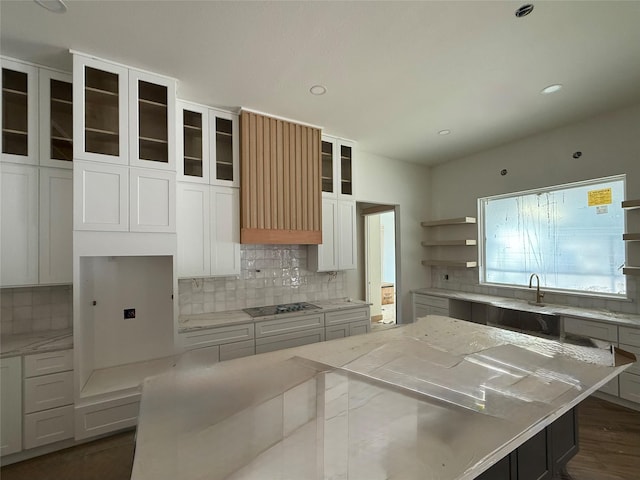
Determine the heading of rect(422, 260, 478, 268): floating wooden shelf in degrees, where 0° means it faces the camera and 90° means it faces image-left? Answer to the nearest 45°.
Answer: approximately 45°

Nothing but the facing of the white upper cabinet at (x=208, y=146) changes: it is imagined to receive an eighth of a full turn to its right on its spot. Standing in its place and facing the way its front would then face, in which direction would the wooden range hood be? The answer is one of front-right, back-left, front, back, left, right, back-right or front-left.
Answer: left

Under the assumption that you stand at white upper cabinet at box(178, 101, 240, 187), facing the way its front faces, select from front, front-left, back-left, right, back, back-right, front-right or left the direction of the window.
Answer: front-left

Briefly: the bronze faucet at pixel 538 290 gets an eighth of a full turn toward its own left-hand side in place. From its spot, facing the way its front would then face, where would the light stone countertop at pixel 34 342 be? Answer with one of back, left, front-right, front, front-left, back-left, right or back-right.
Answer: front-right

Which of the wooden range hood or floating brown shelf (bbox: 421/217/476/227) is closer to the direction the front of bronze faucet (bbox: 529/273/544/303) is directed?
the wooden range hood

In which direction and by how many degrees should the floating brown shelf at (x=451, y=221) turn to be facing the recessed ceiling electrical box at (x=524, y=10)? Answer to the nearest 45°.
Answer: approximately 45° to its left

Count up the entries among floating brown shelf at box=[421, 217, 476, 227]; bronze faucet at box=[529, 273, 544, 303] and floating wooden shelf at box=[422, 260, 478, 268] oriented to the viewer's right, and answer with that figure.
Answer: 0

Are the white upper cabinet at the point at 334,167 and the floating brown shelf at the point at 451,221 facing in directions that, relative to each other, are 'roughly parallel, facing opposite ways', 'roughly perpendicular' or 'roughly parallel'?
roughly perpendicular

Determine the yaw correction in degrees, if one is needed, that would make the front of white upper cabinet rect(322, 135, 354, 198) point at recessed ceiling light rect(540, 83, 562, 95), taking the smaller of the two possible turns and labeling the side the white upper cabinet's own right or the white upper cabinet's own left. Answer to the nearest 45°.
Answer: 0° — it already faces it

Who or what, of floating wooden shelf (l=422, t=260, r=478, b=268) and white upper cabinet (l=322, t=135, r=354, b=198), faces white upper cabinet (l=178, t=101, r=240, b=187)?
the floating wooden shelf

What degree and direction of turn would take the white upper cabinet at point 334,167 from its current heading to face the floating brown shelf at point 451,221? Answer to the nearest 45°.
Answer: approximately 90° to its left

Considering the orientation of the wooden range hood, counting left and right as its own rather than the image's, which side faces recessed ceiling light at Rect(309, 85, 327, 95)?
front

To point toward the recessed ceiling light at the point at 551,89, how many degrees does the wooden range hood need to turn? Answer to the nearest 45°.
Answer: approximately 45° to its left

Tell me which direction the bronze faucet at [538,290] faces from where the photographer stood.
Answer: facing the viewer and to the left of the viewer

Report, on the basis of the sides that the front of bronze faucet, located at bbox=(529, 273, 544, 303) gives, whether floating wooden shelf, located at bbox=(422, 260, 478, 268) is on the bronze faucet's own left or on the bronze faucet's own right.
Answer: on the bronze faucet's own right
